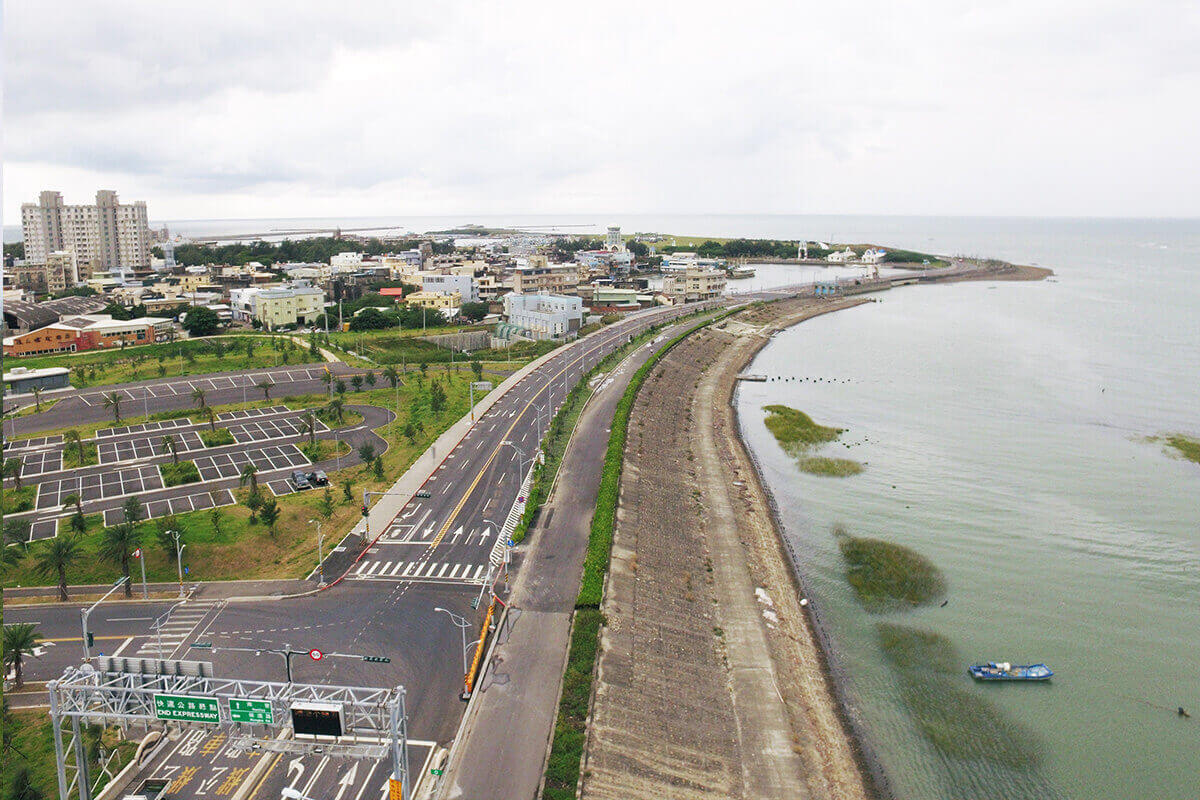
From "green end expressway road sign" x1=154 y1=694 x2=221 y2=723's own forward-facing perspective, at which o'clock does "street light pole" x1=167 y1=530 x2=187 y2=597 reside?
The street light pole is roughly at 6 o'clock from the green end expressway road sign.

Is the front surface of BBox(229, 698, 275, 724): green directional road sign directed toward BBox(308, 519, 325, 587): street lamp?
no

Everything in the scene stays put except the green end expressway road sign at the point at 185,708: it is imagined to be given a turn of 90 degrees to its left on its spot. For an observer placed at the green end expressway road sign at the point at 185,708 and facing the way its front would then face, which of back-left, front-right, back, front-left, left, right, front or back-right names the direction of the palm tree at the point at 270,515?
left

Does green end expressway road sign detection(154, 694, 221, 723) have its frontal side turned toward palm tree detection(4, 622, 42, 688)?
no

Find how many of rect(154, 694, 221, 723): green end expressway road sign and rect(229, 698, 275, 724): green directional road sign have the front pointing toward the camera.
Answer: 2

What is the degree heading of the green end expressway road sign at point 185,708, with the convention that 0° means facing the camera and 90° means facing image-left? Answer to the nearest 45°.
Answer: approximately 0°

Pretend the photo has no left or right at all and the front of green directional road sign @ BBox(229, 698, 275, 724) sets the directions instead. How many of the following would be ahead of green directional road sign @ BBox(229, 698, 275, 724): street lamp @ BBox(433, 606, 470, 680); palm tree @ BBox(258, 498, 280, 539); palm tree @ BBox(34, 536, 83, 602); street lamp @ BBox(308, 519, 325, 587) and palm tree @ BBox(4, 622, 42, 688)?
0

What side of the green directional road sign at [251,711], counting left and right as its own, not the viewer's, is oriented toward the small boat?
left

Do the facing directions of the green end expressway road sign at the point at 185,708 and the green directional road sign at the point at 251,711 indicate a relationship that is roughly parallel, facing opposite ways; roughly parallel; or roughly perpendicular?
roughly parallel

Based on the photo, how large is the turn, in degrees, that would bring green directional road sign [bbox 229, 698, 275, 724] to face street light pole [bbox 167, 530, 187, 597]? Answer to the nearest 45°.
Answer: approximately 180°

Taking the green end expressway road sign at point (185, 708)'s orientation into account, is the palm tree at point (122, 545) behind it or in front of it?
behind

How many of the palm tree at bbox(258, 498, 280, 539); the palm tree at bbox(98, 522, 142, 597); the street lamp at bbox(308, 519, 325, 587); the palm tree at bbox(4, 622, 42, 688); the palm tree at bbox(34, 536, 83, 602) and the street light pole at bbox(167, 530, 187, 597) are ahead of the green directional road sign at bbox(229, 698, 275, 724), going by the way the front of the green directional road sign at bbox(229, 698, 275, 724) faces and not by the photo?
0

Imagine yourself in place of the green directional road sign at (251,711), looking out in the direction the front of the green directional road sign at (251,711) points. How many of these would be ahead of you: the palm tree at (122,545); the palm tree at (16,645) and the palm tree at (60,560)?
0

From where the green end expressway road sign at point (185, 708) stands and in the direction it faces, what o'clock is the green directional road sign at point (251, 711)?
the green directional road sign at point (251, 711) is roughly at 10 o'clock from the green end expressway road sign at point (185, 708).

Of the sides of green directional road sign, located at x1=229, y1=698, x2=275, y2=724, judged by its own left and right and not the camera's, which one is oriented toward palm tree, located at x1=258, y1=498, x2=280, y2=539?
back

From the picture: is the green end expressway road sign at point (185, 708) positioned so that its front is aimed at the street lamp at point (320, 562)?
no

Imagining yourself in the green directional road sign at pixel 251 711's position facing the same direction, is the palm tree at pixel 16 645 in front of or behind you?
behind

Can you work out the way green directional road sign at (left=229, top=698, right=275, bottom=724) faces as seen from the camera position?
facing the viewer
